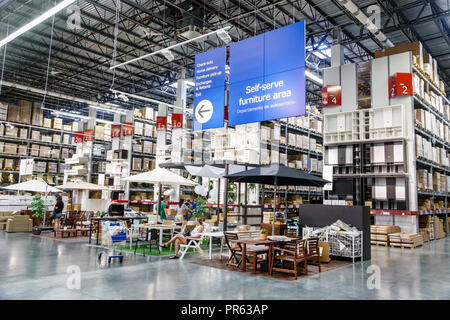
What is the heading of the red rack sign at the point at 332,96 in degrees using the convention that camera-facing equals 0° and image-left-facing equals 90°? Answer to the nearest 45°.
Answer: approximately 0°

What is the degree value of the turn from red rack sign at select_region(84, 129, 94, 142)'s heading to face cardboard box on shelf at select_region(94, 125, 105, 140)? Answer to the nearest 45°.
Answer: approximately 135° to its left

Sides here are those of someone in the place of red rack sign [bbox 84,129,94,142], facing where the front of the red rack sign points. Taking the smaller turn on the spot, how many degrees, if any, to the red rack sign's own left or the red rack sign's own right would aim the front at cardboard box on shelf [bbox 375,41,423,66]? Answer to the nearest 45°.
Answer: approximately 45° to the red rack sign's own left

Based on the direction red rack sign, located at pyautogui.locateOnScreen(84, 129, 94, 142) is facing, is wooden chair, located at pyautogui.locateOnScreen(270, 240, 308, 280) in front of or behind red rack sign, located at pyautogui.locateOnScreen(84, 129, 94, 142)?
in front

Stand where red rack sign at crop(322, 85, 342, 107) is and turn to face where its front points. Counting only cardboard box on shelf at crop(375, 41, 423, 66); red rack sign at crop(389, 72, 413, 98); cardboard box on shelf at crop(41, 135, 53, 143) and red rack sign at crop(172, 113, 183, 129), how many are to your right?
2

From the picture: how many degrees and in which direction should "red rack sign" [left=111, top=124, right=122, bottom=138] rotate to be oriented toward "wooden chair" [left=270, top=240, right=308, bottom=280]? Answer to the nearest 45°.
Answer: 0° — it already faces it

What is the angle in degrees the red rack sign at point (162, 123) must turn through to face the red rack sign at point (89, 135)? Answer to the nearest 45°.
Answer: approximately 135° to its right

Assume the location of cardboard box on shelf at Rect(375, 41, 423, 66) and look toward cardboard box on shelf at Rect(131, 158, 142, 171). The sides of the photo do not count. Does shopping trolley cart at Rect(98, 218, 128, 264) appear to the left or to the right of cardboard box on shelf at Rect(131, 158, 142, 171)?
left

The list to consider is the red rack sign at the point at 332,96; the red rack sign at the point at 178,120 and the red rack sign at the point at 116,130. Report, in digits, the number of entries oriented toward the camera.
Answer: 3

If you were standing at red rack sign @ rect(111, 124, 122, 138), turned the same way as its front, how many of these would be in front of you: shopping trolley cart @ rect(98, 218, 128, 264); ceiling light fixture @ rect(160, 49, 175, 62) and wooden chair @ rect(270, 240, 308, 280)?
3

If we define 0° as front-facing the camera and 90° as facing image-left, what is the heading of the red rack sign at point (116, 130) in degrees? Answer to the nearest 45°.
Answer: approximately 0°
